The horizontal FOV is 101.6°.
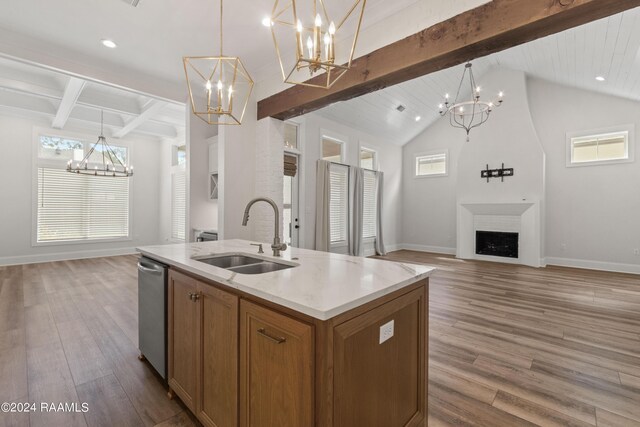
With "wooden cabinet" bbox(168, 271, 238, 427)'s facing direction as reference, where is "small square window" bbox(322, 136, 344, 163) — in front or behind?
behind

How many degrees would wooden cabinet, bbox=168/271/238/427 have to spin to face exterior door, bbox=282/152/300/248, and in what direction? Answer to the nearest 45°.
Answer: approximately 180°

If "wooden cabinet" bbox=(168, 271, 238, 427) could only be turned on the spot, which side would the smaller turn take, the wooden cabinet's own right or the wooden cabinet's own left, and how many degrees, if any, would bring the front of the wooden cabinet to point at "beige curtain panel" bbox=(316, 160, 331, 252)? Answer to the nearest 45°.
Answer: approximately 180°

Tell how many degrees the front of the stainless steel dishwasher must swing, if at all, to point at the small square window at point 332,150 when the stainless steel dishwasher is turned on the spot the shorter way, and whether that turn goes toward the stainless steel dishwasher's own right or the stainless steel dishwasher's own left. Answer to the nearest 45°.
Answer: approximately 180°

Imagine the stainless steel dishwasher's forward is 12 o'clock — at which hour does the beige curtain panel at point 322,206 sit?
The beige curtain panel is roughly at 6 o'clock from the stainless steel dishwasher.

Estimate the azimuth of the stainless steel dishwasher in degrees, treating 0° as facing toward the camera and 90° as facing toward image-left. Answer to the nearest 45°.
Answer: approximately 45°

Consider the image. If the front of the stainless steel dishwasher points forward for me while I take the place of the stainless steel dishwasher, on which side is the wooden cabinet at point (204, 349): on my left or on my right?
on my left

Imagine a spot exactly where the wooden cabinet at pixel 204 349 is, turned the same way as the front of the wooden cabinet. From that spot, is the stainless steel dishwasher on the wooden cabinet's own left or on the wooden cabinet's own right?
on the wooden cabinet's own right

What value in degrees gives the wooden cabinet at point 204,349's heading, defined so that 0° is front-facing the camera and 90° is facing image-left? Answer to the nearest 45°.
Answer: approximately 45°

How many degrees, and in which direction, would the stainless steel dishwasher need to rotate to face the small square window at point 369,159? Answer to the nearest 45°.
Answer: approximately 180°

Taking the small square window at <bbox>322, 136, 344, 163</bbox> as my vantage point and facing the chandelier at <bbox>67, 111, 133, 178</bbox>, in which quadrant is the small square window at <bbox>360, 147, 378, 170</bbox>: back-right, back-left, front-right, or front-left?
back-right
